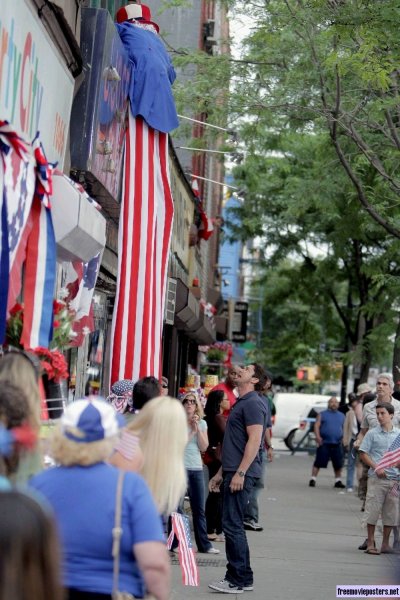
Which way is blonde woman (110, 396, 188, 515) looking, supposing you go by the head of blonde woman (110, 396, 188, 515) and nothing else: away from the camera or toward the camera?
away from the camera

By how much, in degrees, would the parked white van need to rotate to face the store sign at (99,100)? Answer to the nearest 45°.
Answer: approximately 90° to its right

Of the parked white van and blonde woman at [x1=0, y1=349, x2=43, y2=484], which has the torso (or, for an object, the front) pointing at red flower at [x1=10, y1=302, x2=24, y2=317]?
the blonde woman

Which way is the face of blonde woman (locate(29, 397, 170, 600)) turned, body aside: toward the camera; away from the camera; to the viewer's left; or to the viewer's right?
away from the camera

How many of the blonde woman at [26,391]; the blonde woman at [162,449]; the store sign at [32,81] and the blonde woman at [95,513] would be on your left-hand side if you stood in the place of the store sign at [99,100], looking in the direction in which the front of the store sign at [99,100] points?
0

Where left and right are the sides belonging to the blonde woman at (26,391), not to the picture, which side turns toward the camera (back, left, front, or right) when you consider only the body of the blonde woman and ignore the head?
back

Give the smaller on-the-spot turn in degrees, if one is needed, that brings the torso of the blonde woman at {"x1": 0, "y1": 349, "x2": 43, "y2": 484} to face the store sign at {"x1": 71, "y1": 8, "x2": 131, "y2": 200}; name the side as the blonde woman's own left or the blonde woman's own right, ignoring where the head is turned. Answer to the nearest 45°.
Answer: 0° — they already face it

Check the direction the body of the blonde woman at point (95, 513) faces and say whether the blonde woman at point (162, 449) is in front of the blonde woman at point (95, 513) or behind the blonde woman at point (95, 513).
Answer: in front

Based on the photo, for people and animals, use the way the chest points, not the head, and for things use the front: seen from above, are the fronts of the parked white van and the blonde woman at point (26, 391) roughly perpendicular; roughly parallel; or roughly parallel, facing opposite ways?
roughly perpendicular

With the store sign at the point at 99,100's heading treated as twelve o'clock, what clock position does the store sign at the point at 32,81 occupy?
the store sign at the point at 32,81 is roughly at 2 o'clock from the store sign at the point at 99,100.

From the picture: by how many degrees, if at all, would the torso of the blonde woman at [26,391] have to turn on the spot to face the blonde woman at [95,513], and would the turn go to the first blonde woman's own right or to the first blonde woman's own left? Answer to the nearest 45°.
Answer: approximately 135° to the first blonde woman's own right

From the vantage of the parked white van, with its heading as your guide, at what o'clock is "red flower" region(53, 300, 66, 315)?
The red flower is roughly at 3 o'clock from the parked white van.

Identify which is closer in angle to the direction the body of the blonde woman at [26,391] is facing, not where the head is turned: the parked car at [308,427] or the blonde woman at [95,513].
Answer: the parked car

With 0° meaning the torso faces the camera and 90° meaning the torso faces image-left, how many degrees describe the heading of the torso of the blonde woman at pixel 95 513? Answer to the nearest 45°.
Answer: approximately 180°
